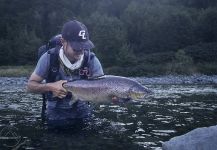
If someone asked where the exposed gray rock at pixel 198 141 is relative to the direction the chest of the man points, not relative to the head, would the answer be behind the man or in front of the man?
in front

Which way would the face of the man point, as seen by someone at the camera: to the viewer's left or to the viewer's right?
to the viewer's right

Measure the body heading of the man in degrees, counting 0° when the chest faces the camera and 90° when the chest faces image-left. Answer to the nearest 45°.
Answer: approximately 315°
